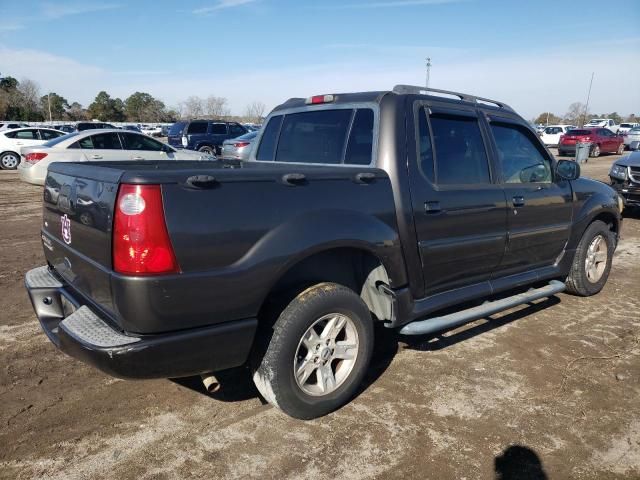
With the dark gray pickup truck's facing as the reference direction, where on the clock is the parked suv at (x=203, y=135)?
The parked suv is roughly at 10 o'clock from the dark gray pickup truck.

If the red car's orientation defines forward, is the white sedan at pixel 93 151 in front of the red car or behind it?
behind

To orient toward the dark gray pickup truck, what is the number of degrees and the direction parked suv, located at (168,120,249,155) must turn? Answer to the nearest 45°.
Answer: approximately 135° to its right

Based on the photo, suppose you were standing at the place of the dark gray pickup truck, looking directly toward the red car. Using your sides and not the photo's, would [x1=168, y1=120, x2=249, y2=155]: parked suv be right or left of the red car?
left

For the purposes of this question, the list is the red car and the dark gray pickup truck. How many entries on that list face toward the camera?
0

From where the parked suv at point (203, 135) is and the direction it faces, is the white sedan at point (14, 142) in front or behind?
behind

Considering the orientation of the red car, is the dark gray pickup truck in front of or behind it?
behind

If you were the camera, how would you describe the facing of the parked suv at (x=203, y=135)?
facing away from the viewer and to the right of the viewer

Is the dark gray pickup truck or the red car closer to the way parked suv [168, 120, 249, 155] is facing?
the red car

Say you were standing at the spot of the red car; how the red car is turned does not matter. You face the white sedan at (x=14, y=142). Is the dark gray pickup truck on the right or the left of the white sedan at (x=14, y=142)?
left
